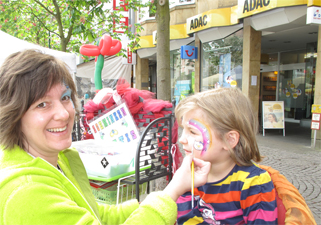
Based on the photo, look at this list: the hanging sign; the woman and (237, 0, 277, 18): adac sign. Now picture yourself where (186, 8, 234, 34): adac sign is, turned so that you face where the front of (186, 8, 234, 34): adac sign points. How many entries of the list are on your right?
1

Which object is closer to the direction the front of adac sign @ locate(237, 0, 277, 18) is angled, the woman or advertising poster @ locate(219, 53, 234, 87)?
the woman

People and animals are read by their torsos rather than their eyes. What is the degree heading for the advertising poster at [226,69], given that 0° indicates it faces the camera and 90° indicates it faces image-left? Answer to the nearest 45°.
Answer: approximately 45°

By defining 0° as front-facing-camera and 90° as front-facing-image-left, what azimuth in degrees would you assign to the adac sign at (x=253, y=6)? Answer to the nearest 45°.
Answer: approximately 45°

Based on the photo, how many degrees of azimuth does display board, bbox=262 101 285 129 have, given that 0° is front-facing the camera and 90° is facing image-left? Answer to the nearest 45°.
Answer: approximately 0°

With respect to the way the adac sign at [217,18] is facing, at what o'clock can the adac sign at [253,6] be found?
the adac sign at [253,6] is roughly at 9 o'clock from the adac sign at [217,18].

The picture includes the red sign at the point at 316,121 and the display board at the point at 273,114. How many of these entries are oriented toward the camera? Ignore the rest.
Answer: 2

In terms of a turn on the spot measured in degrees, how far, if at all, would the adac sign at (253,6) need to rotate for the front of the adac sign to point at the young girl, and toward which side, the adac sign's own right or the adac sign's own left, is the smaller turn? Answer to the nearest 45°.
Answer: approximately 45° to the adac sign's own left

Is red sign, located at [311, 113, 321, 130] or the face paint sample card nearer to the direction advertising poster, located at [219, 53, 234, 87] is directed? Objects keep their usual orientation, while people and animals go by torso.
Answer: the face paint sample card

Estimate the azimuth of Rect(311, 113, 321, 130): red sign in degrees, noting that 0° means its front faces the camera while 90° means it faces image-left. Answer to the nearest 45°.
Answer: approximately 0°
